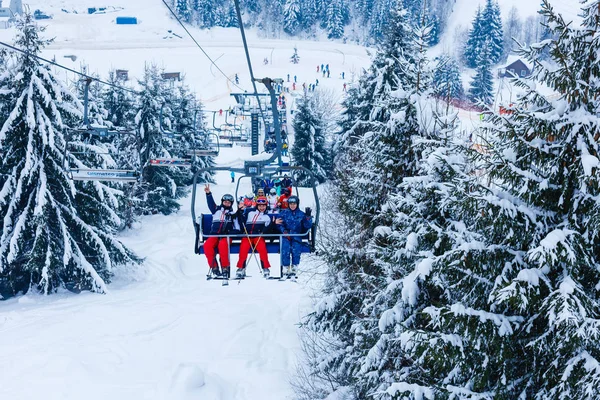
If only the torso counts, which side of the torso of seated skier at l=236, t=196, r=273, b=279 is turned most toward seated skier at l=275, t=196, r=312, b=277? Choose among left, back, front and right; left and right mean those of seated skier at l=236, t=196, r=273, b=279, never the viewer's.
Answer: left

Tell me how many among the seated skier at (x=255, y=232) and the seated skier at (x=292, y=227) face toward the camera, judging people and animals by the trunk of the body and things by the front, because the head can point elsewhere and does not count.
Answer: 2

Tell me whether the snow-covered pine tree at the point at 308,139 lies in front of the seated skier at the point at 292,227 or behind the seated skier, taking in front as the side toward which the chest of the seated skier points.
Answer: behind

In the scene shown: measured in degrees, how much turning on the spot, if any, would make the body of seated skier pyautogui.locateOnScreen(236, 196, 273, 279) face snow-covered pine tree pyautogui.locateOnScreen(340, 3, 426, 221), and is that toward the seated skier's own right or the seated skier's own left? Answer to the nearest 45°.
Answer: approximately 135° to the seated skier's own left

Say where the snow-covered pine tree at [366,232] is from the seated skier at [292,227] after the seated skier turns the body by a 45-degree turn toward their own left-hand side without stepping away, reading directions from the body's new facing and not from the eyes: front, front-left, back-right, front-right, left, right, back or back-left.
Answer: left

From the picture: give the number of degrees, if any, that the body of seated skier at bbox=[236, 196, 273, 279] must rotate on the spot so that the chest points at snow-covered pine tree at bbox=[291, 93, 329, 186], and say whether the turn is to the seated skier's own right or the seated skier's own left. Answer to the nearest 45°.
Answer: approximately 180°

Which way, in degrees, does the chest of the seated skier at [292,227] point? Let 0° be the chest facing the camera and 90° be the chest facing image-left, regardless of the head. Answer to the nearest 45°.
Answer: approximately 0°
